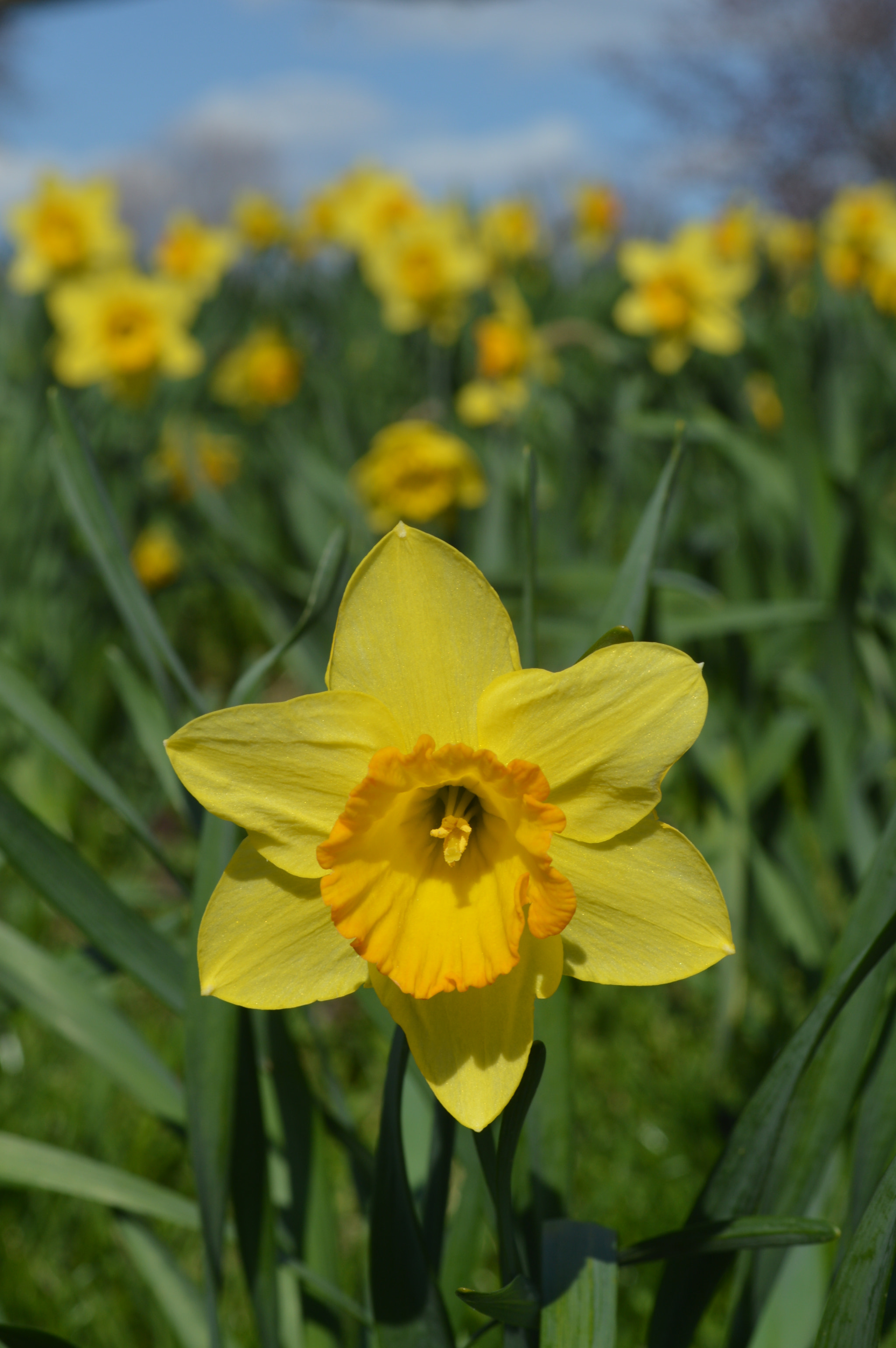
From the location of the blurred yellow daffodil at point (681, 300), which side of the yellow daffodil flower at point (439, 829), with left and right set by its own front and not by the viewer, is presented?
back

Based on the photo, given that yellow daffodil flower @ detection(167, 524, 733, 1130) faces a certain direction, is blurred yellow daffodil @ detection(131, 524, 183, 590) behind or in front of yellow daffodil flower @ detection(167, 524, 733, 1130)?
behind

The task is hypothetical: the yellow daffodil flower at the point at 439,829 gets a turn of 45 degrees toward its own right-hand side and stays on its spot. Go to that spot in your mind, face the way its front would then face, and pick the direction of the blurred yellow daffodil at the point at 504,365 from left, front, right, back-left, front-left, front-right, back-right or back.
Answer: back-right

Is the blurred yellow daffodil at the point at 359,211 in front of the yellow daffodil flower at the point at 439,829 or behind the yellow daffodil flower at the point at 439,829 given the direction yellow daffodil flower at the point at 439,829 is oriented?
behind

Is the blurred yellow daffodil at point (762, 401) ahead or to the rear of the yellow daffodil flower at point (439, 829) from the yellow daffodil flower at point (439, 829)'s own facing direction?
to the rear

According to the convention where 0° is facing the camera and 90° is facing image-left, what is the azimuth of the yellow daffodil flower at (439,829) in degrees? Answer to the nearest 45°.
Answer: approximately 0°

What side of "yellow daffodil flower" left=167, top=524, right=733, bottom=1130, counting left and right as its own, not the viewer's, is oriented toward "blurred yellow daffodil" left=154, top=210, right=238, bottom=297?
back

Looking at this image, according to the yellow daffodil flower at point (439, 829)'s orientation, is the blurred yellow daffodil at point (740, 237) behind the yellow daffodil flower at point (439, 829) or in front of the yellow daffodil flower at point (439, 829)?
behind

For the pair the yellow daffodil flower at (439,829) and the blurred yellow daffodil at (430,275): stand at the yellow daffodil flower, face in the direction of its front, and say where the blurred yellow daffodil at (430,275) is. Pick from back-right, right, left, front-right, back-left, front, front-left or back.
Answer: back

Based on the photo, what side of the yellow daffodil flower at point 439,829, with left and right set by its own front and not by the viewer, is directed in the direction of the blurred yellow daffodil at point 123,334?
back

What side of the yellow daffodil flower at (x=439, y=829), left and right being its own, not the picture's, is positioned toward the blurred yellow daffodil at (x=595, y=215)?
back

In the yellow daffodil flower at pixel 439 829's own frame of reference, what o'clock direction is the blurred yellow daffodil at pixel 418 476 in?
The blurred yellow daffodil is roughly at 6 o'clock from the yellow daffodil flower.

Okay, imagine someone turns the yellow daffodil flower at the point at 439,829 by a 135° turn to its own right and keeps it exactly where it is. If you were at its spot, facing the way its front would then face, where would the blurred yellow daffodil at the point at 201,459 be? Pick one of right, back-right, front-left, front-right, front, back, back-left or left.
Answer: front-right
